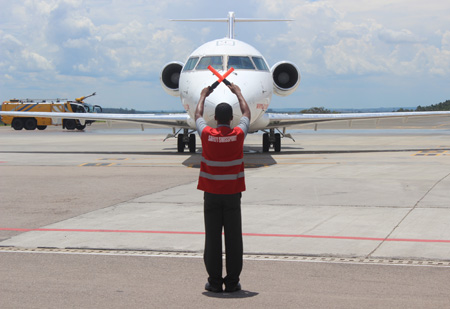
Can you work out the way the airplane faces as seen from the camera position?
facing the viewer
